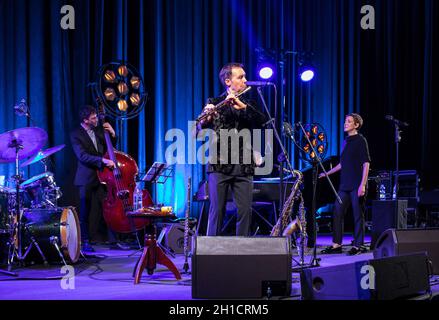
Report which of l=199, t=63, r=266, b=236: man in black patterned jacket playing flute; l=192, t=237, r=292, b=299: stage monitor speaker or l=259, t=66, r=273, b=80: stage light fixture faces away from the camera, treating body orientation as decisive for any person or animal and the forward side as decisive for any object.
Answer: the stage monitor speaker

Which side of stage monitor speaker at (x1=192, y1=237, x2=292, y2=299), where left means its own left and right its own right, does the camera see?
back

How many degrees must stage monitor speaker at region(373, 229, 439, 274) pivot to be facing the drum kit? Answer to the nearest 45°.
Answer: approximately 45° to its left

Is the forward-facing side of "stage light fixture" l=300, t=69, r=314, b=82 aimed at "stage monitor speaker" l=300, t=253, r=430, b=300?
yes

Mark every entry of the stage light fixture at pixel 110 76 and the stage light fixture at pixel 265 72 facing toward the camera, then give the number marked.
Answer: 2

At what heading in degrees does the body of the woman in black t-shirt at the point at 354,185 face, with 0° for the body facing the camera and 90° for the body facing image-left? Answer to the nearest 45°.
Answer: approximately 45°

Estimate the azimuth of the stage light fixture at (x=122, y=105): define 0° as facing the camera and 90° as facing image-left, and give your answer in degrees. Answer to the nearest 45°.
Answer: approximately 0°

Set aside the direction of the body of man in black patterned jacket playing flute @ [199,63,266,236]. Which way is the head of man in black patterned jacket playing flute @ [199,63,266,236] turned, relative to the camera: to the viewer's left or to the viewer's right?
to the viewer's right

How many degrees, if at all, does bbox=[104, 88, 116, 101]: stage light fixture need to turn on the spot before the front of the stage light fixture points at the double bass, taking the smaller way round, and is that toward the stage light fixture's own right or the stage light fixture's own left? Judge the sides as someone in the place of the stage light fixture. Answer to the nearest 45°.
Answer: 0° — it already faces it

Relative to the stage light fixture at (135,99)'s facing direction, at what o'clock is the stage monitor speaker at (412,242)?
The stage monitor speaker is roughly at 11 o'clock from the stage light fixture.

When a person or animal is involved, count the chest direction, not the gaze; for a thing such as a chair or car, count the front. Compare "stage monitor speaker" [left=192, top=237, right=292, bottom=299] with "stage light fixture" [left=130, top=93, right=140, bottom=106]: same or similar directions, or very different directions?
very different directions
